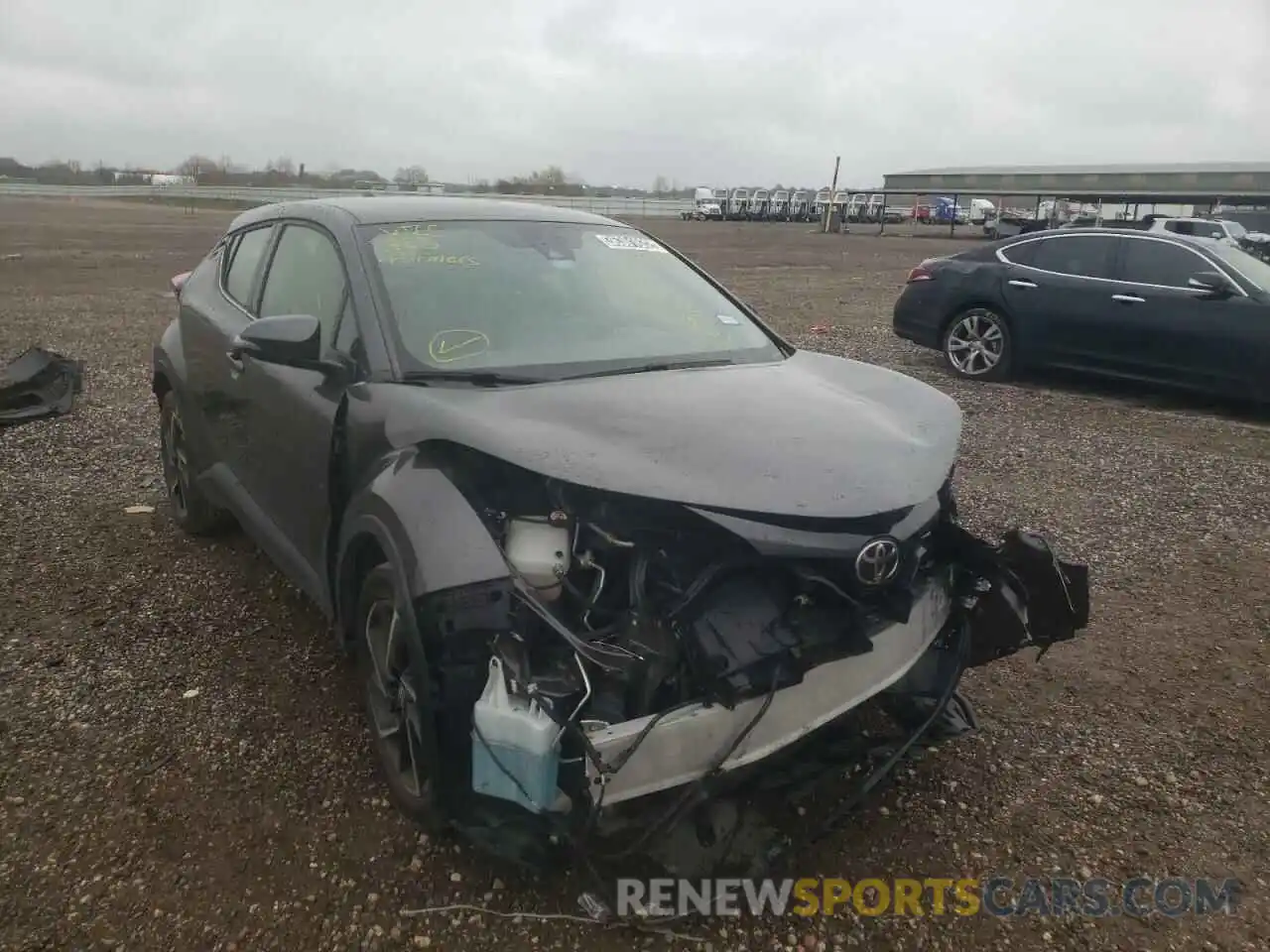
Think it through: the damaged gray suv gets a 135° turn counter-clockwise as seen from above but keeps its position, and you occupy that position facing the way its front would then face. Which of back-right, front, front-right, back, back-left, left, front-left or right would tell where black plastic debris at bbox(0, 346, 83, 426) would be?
front-left

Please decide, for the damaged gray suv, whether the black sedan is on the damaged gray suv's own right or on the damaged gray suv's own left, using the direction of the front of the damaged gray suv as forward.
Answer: on the damaged gray suv's own left

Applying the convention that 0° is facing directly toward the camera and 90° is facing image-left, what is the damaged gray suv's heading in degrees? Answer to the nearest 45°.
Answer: approximately 315°
